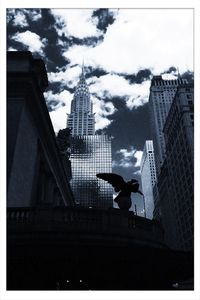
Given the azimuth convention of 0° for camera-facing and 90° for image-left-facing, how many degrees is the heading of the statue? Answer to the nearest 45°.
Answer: approximately 270°
